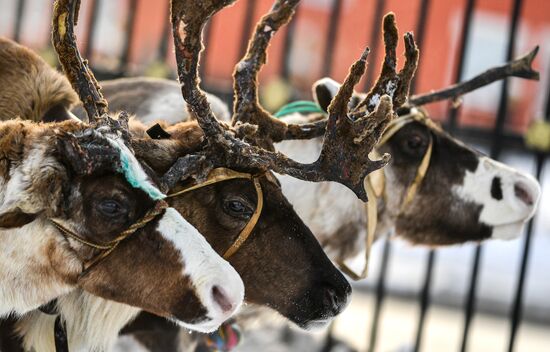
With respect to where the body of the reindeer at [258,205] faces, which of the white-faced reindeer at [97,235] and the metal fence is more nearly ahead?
the metal fence

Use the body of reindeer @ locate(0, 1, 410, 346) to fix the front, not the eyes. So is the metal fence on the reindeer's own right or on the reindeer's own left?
on the reindeer's own left

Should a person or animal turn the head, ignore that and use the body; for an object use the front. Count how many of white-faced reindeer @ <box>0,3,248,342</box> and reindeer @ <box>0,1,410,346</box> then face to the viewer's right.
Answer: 2

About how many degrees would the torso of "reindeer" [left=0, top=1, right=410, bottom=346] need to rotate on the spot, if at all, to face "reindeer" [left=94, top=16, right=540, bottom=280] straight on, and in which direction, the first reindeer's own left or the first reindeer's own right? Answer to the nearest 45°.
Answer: approximately 45° to the first reindeer's own left

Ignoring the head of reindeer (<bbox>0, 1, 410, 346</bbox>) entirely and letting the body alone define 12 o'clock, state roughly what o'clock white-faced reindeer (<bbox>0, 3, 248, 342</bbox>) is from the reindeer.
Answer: The white-faced reindeer is roughly at 5 o'clock from the reindeer.

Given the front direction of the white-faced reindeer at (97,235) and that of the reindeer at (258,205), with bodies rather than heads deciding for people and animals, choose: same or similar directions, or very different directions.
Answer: same or similar directions

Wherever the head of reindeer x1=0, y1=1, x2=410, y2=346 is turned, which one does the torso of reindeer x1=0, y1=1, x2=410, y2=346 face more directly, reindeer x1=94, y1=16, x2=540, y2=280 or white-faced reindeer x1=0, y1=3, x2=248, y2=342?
the reindeer

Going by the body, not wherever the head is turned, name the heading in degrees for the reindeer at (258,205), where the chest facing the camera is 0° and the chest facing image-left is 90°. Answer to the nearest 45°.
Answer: approximately 270°

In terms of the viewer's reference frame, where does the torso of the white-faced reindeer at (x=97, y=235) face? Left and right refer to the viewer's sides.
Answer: facing to the right of the viewer
